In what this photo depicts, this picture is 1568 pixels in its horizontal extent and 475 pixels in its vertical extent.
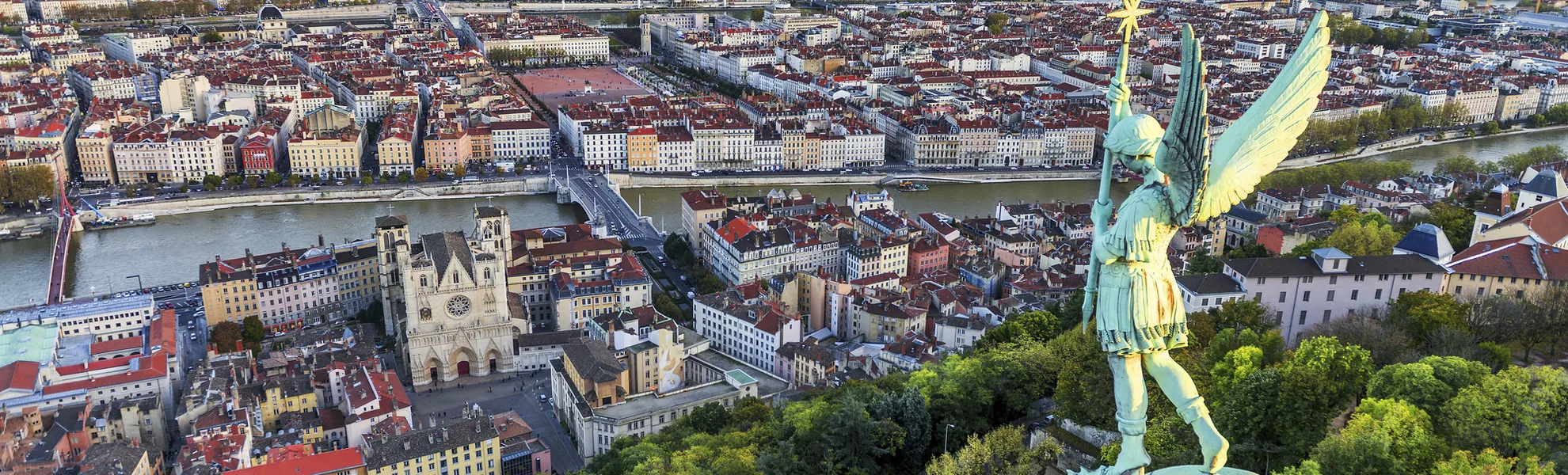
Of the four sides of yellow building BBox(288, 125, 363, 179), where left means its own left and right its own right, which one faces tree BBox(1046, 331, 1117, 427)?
front

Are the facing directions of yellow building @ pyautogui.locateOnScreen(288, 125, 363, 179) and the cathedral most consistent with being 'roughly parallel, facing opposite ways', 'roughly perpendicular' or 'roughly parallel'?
roughly parallel

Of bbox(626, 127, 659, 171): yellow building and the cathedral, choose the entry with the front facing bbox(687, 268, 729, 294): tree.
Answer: the yellow building

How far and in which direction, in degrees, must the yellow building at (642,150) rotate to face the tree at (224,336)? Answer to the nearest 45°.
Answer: approximately 45° to its right

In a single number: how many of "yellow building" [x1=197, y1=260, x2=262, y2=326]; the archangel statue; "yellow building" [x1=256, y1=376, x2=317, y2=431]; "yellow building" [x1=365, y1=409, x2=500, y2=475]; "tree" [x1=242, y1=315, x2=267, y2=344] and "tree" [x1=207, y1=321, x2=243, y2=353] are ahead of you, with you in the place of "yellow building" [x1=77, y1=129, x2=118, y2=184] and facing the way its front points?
6

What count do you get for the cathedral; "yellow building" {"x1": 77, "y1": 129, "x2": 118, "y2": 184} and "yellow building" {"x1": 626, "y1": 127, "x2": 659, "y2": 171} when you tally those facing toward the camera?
3

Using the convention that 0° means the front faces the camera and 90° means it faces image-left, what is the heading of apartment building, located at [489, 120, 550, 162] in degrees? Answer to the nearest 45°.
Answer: approximately 0°

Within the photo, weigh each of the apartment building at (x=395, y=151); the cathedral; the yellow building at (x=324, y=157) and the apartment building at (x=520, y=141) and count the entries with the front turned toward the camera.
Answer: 4

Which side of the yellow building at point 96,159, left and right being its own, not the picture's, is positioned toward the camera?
front

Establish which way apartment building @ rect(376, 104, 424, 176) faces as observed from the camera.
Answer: facing the viewer

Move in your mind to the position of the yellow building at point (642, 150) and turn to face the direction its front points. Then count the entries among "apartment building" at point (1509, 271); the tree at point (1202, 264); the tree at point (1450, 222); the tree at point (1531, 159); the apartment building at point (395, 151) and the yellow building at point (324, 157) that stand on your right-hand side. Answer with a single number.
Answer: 2

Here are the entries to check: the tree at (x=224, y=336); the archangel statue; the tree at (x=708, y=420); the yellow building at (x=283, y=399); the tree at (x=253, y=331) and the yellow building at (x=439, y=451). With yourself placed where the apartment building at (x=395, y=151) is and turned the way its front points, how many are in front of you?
6

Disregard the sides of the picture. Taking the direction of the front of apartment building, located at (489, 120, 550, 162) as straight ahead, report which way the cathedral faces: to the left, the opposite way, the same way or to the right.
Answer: the same way

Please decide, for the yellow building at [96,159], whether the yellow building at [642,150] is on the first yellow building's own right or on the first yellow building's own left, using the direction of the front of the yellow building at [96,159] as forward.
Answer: on the first yellow building's own left

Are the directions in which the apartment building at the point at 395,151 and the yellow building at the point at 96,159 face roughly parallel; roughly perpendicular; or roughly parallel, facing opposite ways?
roughly parallel

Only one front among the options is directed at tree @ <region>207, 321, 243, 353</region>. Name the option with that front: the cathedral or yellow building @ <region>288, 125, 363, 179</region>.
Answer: the yellow building

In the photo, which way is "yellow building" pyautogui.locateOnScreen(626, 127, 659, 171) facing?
toward the camera

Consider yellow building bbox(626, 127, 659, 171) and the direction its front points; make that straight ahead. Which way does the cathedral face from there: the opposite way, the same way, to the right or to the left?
the same way

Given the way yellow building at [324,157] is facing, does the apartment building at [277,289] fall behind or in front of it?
in front

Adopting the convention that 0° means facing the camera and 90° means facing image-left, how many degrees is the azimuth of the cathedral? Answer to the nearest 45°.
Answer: approximately 0°

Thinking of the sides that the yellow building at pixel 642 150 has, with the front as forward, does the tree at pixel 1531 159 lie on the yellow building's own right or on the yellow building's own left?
on the yellow building's own left

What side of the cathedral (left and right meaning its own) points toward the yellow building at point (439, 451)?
front
